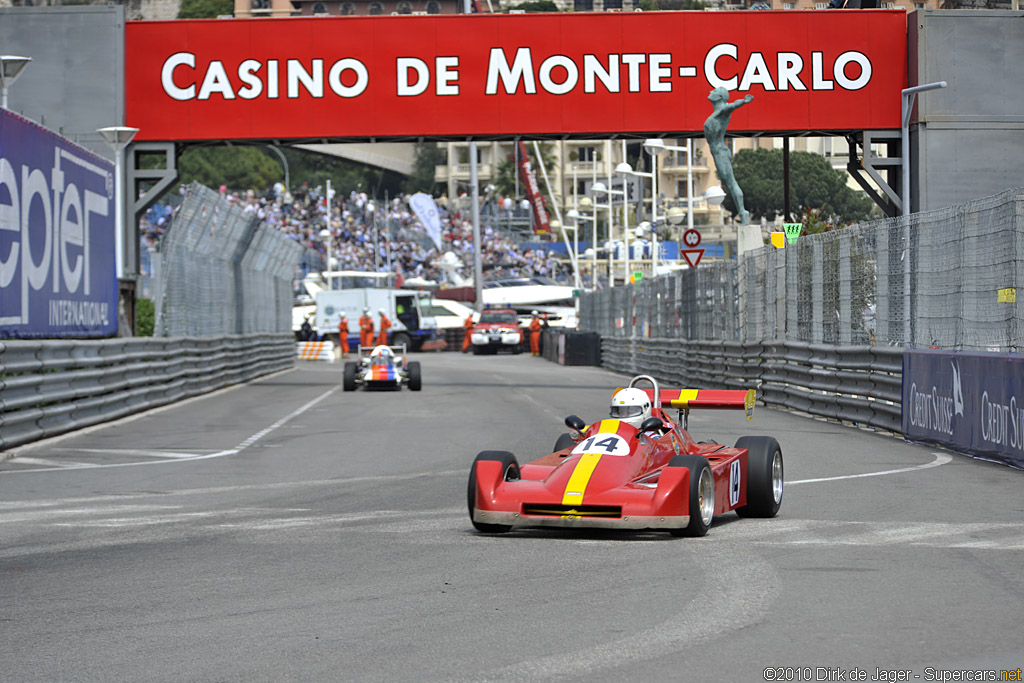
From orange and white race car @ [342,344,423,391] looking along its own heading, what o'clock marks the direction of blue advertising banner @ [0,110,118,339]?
The blue advertising banner is roughly at 1 o'clock from the orange and white race car.

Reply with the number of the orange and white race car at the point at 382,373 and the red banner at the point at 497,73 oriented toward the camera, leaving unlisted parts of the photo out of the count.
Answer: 2

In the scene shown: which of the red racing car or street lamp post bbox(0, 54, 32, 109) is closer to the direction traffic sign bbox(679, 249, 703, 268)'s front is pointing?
the red racing car

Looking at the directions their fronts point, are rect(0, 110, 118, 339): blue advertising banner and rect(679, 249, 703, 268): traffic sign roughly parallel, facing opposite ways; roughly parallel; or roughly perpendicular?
roughly perpendicular

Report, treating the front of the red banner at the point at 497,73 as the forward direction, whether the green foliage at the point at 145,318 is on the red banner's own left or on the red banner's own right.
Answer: on the red banner's own right

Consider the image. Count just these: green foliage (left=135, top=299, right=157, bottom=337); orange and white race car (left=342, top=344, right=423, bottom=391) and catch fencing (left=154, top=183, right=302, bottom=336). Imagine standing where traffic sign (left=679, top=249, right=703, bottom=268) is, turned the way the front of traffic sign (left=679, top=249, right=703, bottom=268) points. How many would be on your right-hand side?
3

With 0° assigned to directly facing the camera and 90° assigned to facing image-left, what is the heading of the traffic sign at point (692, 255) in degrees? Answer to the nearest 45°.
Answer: approximately 0°

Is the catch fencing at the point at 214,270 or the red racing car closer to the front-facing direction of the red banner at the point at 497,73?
the red racing car

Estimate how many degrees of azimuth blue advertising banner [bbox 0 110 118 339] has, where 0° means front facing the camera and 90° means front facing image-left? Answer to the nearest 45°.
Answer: approximately 315°
